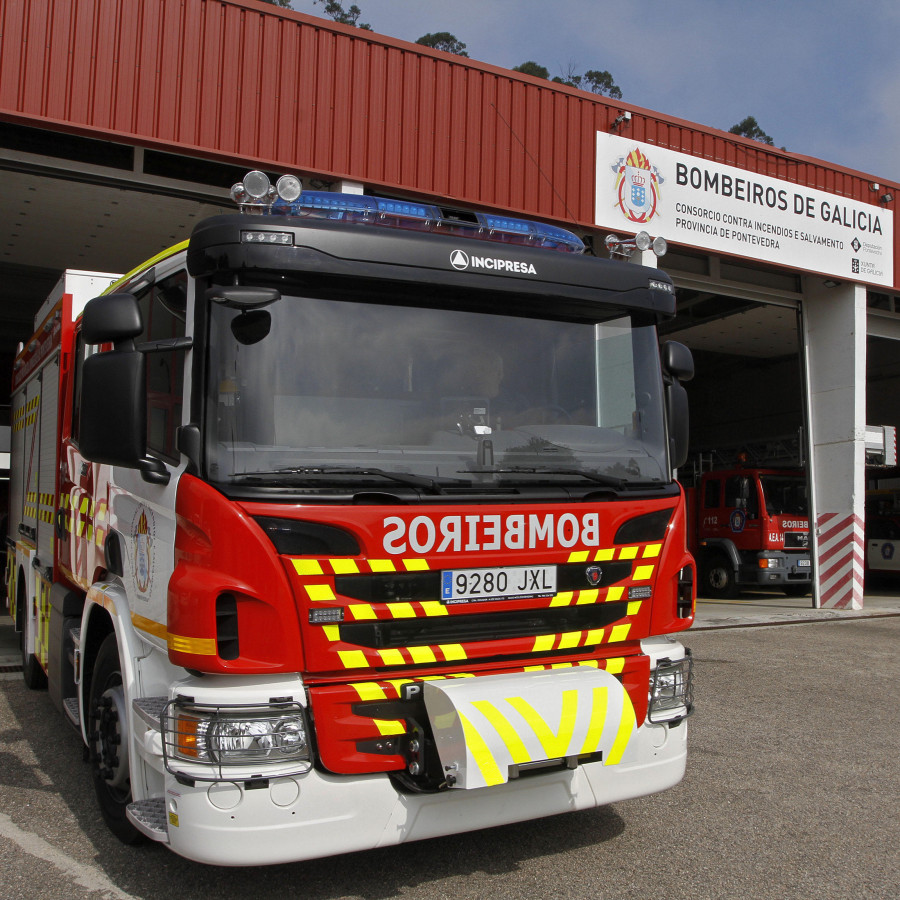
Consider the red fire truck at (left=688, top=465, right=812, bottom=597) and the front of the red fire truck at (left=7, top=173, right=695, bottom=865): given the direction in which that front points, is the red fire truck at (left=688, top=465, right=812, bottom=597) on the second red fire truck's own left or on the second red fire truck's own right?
on the second red fire truck's own left

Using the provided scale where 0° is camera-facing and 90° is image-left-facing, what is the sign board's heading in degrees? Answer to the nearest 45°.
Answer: approximately 315°

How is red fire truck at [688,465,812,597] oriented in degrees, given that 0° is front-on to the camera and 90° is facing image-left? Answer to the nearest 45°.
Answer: approximately 315°

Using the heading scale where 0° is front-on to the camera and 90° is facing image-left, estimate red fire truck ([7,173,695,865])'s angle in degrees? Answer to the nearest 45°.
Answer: approximately 315°
